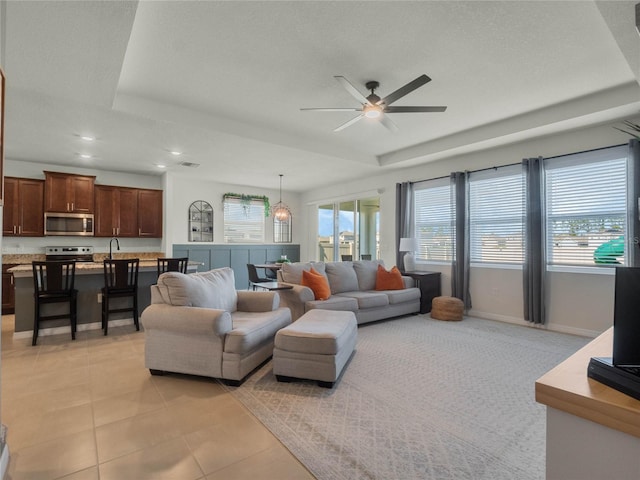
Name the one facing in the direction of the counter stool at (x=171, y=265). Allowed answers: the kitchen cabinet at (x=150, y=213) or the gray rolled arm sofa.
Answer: the kitchen cabinet

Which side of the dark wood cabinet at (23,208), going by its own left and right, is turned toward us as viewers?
front

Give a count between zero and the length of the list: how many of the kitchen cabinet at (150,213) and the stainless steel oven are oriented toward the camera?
2

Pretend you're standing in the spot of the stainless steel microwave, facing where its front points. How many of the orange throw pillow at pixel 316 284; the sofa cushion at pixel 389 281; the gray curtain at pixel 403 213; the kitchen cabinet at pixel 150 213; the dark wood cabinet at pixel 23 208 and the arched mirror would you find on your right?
1

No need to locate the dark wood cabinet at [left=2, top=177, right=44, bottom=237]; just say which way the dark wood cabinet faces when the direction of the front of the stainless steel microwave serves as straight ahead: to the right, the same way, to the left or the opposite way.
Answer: the same way

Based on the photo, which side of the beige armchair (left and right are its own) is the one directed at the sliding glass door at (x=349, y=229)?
left

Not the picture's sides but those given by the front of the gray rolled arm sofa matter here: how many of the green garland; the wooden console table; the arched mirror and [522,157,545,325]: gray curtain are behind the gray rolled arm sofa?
2

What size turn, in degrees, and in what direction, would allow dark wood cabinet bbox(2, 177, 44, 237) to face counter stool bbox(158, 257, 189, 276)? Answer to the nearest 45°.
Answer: approximately 45° to its left

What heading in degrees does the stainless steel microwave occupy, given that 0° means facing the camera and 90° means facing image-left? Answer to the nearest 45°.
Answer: approximately 0°

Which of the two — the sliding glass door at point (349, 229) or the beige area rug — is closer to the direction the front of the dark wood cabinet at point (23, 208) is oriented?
the beige area rug

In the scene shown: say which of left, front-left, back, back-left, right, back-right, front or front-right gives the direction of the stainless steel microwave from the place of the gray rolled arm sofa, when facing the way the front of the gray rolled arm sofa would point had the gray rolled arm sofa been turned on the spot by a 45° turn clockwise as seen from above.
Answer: right

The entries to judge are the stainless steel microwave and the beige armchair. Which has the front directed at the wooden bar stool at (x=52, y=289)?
the stainless steel microwave

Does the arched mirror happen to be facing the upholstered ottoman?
yes

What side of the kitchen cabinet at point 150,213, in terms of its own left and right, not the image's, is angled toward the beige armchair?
front

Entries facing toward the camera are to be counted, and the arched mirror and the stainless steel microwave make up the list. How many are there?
2

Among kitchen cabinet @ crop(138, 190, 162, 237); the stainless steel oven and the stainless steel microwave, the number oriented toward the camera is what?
3

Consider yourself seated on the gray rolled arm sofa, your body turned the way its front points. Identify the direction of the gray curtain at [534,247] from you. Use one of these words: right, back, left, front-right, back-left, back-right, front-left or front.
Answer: front-left
